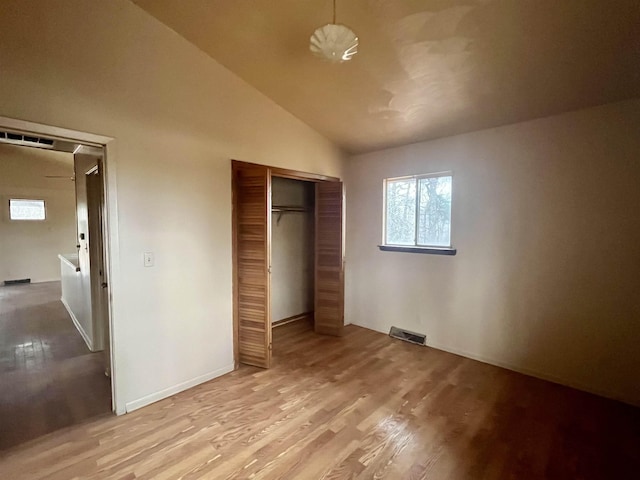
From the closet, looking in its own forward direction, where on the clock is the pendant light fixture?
The pendant light fixture is roughly at 1 o'clock from the closet.

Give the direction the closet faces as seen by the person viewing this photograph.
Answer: facing the viewer and to the right of the viewer

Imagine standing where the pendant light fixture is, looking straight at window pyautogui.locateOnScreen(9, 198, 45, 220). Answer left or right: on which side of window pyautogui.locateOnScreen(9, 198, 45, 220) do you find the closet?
right

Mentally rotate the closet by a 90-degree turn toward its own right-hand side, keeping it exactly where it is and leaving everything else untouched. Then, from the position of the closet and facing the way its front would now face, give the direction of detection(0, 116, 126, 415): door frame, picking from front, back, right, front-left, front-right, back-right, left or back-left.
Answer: front

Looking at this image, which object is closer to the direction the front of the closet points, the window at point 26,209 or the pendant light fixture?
the pendant light fixture

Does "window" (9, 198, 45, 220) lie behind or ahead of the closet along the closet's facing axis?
behind
